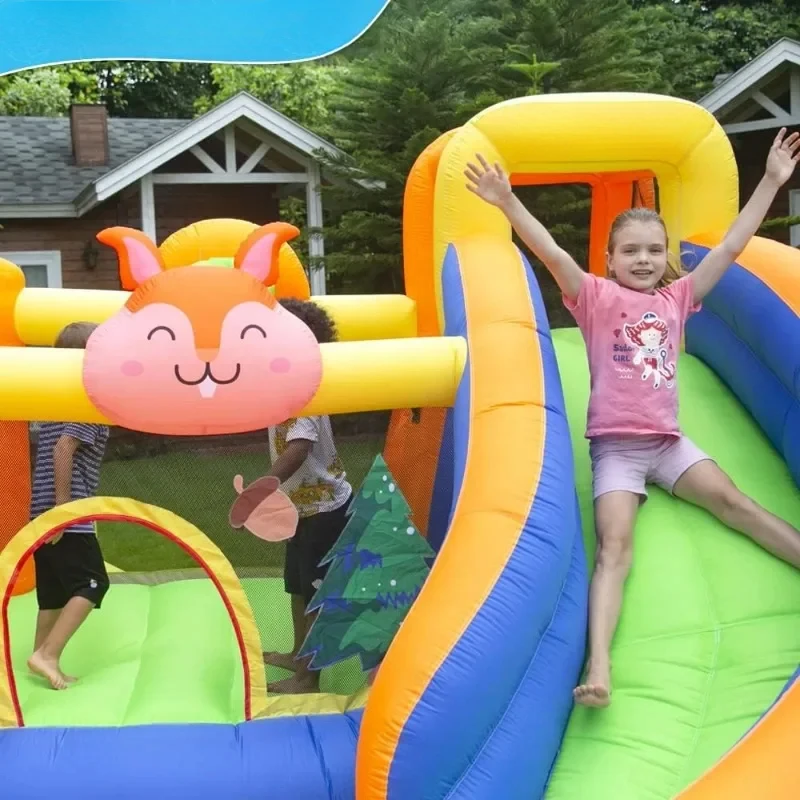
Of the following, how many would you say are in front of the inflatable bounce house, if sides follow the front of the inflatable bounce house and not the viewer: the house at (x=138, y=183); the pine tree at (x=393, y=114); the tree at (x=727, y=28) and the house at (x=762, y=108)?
0

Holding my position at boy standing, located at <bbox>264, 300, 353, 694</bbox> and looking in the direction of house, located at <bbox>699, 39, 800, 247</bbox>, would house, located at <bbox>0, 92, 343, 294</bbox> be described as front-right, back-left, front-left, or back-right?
front-left

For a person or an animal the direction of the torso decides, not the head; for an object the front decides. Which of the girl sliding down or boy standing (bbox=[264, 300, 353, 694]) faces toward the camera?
the girl sliding down

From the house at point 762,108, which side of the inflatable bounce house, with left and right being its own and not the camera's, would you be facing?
back

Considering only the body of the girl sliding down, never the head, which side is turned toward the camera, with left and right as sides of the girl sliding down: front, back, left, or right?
front

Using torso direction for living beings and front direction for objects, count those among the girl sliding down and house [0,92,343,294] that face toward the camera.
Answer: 2

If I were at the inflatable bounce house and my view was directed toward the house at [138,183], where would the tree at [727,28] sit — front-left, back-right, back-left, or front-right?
front-right

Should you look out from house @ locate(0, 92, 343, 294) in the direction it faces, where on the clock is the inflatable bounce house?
The inflatable bounce house is roughly at 12 o'clock from the house.

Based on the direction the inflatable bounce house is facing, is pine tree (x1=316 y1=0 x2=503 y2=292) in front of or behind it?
behind

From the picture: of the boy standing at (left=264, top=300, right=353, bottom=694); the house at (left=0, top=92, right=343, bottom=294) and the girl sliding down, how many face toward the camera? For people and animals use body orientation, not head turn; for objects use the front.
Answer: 2

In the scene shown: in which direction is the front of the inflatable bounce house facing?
toward the camera

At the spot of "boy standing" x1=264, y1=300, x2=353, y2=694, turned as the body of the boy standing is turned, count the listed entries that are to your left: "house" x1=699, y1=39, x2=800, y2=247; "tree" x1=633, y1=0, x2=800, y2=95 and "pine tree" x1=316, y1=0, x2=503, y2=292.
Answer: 0

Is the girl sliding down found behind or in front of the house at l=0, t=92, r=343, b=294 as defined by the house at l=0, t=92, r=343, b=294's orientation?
in front
